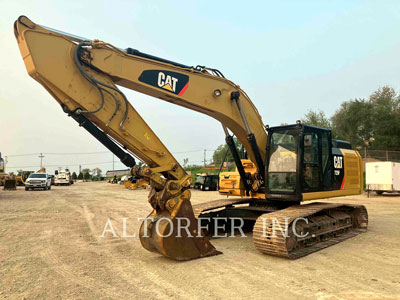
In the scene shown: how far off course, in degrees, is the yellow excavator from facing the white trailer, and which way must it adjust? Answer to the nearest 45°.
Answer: approximately 180°

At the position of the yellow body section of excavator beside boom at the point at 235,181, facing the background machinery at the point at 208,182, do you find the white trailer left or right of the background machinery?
right

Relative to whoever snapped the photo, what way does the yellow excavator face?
facing the viewer and to the left of the viewer

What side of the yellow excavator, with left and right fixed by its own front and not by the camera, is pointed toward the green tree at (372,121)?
back

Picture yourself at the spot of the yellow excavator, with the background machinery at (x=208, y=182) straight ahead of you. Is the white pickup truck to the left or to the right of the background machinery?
left

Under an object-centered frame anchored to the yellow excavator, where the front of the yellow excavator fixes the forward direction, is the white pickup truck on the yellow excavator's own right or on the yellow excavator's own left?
on the yellow excavator's own right

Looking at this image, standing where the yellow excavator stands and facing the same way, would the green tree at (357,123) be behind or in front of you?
behind
